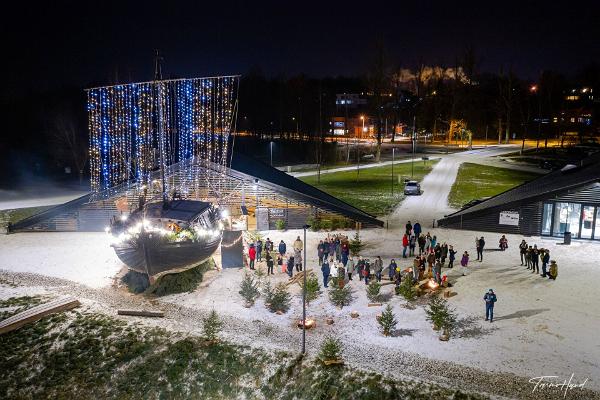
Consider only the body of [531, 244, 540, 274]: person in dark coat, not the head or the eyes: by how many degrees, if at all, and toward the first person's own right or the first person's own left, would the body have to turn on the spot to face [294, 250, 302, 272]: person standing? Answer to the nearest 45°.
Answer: approximately 45° to the first person's own right

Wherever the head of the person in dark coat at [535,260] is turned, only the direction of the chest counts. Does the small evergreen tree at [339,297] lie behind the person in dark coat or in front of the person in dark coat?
in front

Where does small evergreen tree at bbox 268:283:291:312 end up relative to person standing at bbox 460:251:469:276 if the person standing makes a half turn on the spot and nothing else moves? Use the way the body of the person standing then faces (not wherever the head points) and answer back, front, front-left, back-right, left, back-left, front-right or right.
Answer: back-right

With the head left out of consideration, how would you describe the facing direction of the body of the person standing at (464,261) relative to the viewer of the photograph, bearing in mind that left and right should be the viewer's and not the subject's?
facing to the left of the viewer

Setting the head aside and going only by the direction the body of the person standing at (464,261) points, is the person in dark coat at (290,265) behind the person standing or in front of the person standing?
in front

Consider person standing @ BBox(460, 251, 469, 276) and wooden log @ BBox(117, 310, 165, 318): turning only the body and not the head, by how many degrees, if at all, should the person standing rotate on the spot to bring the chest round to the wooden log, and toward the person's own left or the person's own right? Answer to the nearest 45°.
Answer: approximately 45° to the person's own left

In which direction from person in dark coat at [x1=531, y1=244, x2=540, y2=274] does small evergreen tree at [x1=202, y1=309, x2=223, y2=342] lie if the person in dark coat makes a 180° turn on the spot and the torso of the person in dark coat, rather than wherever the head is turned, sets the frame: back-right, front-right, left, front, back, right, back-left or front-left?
back-left

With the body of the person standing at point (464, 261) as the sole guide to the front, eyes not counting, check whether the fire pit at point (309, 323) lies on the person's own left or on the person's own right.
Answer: on the person's own left

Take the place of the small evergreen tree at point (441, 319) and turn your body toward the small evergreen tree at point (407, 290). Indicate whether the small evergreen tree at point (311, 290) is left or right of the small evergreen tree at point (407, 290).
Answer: left

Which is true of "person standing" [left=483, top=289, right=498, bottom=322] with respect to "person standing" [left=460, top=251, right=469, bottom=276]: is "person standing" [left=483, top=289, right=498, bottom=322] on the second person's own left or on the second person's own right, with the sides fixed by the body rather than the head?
on the second person's own left

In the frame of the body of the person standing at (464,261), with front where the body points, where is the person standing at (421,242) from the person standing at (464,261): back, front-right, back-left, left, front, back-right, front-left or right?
front-right
